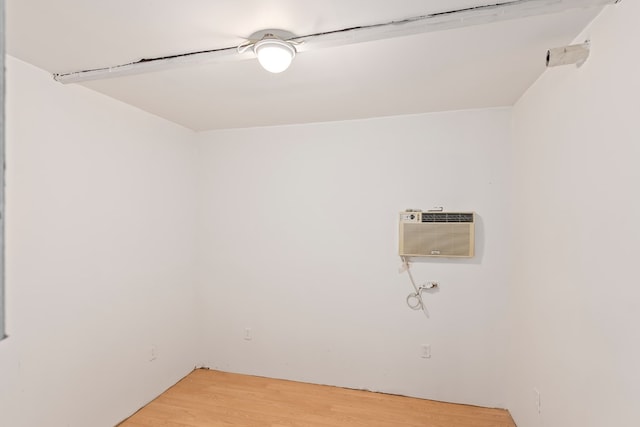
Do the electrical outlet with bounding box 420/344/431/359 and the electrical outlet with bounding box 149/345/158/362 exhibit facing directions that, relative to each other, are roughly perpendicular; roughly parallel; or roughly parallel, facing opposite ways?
roughly perpendicular

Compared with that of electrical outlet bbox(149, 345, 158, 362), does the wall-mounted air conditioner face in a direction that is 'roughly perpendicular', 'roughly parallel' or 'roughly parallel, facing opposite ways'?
roughly perpendicular

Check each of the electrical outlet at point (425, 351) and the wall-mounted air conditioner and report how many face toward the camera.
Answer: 2

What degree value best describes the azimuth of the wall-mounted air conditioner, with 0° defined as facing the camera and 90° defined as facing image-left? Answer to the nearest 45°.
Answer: approximately 0°

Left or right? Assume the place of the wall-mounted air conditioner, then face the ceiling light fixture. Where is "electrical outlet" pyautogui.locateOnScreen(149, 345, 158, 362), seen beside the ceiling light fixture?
right

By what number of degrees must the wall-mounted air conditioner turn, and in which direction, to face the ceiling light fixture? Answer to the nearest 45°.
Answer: approximately 45° to its right

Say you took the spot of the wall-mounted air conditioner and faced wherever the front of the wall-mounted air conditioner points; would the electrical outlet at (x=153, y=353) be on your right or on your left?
on your right

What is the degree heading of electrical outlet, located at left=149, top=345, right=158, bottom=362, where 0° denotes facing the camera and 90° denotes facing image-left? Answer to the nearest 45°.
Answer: approximately 315°
